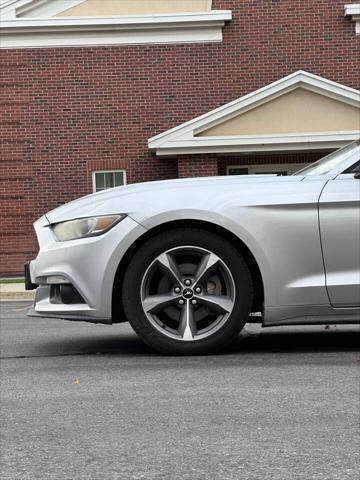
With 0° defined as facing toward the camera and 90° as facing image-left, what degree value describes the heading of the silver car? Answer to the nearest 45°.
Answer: approximately 90°
